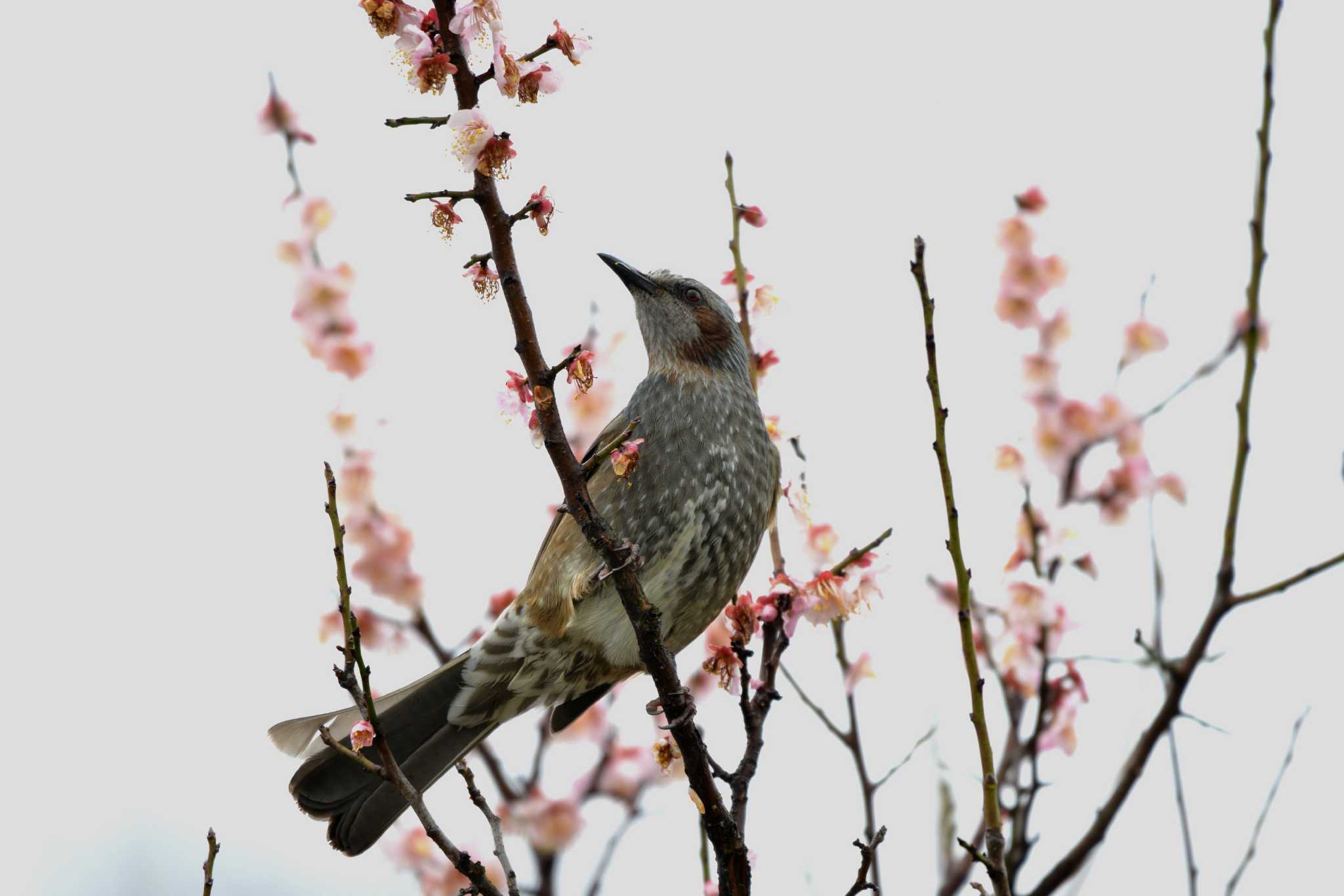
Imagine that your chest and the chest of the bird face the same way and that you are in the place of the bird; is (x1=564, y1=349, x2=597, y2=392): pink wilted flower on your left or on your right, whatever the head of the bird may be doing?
on your right

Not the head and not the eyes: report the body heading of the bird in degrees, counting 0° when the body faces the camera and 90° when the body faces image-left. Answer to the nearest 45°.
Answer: approximately 315°

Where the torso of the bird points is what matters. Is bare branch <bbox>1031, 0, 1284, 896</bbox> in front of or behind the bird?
in front
